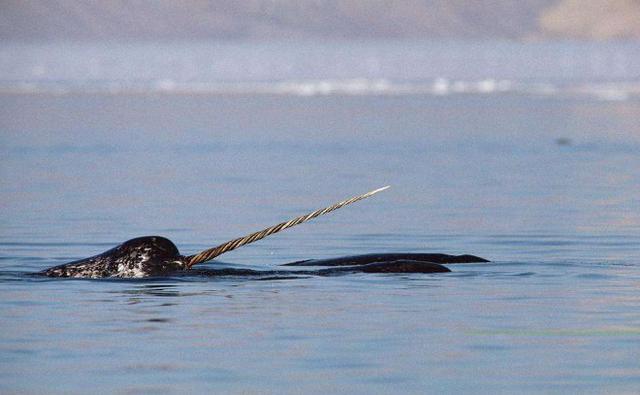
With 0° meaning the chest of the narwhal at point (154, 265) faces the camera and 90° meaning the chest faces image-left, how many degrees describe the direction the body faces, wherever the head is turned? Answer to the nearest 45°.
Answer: approximately 270°
